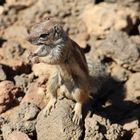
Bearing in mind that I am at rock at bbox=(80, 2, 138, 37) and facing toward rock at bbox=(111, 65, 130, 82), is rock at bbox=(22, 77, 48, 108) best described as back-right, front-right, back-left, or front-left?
front-right

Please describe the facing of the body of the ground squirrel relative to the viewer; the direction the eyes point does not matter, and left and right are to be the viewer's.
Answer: facing the viewer and to the left of the viewer

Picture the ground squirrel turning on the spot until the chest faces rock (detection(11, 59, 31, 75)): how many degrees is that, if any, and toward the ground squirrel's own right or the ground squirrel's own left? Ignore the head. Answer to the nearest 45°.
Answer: approximately 90° to the ground squirrel's own right

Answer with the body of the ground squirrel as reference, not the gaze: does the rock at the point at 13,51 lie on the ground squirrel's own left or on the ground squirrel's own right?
on the ground squirrel's own right

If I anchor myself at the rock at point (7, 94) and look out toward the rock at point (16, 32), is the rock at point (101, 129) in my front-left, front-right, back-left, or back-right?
back-right

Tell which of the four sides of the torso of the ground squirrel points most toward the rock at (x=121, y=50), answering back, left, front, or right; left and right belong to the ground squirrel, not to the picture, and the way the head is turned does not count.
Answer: back

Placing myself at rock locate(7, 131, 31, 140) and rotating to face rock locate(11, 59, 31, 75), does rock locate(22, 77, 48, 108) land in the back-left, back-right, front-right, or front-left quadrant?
front-right

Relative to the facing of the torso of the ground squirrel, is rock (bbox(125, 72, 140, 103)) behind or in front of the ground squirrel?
behind

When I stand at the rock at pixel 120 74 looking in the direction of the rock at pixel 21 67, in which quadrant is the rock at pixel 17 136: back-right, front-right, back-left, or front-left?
front-left

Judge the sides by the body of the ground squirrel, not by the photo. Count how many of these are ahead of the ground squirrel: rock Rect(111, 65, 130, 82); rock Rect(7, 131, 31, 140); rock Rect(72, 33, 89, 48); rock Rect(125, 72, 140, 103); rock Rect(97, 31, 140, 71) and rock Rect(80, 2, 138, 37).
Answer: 1

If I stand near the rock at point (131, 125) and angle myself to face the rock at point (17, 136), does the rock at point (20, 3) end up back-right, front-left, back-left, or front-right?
front-right

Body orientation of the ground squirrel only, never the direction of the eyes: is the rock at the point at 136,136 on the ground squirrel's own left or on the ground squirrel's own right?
on the ground squirrel's own left
